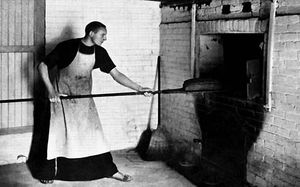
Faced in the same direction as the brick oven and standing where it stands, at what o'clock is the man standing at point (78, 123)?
The man standing is roughly at 1 o'clock from the brick oven.

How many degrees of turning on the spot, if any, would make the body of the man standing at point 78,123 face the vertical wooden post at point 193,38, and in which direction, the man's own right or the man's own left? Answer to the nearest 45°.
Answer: approximately 45° to the man's own left

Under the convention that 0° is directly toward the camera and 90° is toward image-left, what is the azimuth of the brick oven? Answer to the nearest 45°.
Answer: approximately 45°

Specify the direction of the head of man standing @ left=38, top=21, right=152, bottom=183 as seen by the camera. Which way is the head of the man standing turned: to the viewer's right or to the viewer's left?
to the viewer's right

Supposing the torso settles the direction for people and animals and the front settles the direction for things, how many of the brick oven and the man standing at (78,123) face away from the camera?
0
